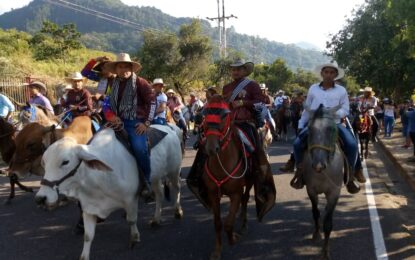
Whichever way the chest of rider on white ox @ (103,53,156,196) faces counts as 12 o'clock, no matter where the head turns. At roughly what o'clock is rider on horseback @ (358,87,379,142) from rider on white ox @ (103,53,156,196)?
rider on horseback @ (358,87,379,142) is roughly at 6 o'clock from rider on white ox @ (103,53,156,196).

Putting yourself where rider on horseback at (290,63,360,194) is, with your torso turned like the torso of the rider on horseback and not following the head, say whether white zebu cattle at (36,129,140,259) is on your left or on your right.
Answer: on your right

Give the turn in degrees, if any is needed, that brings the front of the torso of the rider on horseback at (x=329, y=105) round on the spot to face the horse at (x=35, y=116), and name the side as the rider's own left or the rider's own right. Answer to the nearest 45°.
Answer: approximately 90° to the rider's own right

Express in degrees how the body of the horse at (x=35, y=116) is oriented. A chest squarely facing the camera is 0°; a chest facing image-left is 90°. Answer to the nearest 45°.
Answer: approximately 45°

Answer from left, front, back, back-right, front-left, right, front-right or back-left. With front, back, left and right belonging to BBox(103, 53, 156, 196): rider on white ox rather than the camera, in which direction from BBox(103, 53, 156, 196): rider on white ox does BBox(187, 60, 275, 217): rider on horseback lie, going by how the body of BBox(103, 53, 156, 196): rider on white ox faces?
back-left

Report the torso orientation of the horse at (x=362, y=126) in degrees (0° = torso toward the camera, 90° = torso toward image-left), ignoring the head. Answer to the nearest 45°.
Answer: approximately 0°

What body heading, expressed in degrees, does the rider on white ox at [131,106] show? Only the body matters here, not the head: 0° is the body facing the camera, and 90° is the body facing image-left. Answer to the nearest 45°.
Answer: approximately 45°
